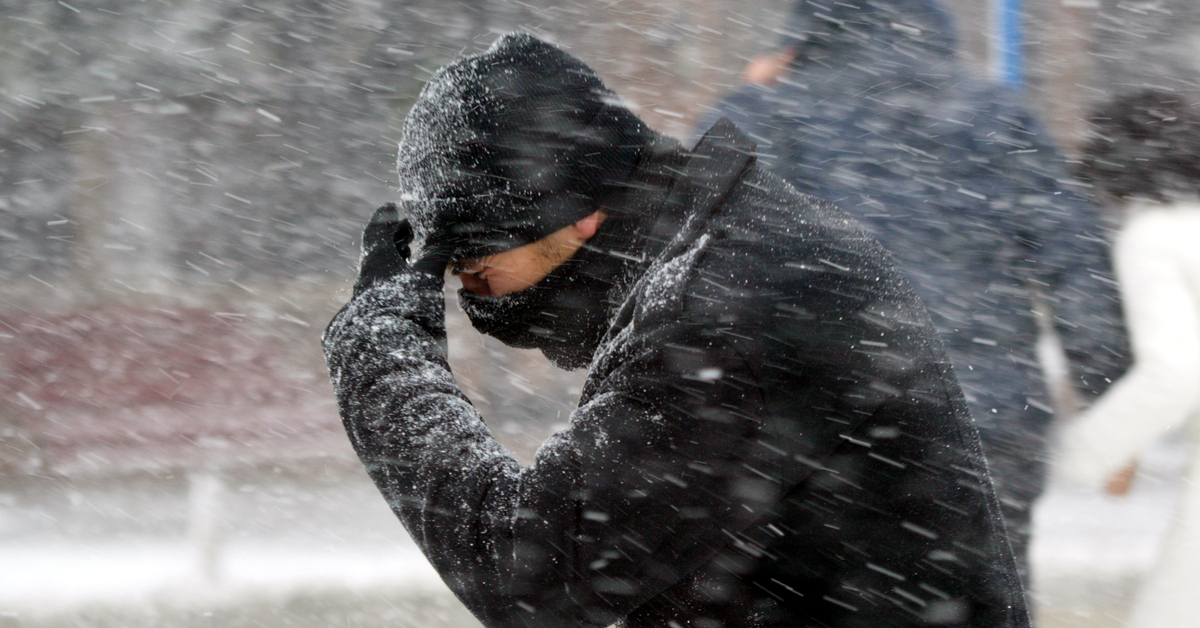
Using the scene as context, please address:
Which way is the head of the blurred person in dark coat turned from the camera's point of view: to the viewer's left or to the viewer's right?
to the viewer's left

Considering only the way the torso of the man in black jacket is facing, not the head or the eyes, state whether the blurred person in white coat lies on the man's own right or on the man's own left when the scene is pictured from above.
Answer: on the man's own right

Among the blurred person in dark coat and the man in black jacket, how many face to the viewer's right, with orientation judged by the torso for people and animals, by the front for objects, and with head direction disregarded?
0

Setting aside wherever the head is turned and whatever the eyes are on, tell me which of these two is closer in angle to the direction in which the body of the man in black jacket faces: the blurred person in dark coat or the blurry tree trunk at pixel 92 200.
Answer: the blurry tree trunk

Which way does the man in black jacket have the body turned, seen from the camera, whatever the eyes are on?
to the viewer's left

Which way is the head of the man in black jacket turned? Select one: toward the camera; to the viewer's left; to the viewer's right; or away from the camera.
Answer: to the viewer's left

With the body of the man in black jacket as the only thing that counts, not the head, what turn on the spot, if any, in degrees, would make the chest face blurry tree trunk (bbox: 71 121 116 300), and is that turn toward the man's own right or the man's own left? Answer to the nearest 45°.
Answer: approximately 45° to the man's own right

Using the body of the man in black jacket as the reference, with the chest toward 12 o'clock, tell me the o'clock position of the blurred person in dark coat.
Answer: The blurred person in dark coat is roughly at 4 o'clock from the man in black jacket.

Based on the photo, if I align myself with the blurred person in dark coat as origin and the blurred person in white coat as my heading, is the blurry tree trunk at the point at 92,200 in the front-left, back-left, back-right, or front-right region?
back-left
